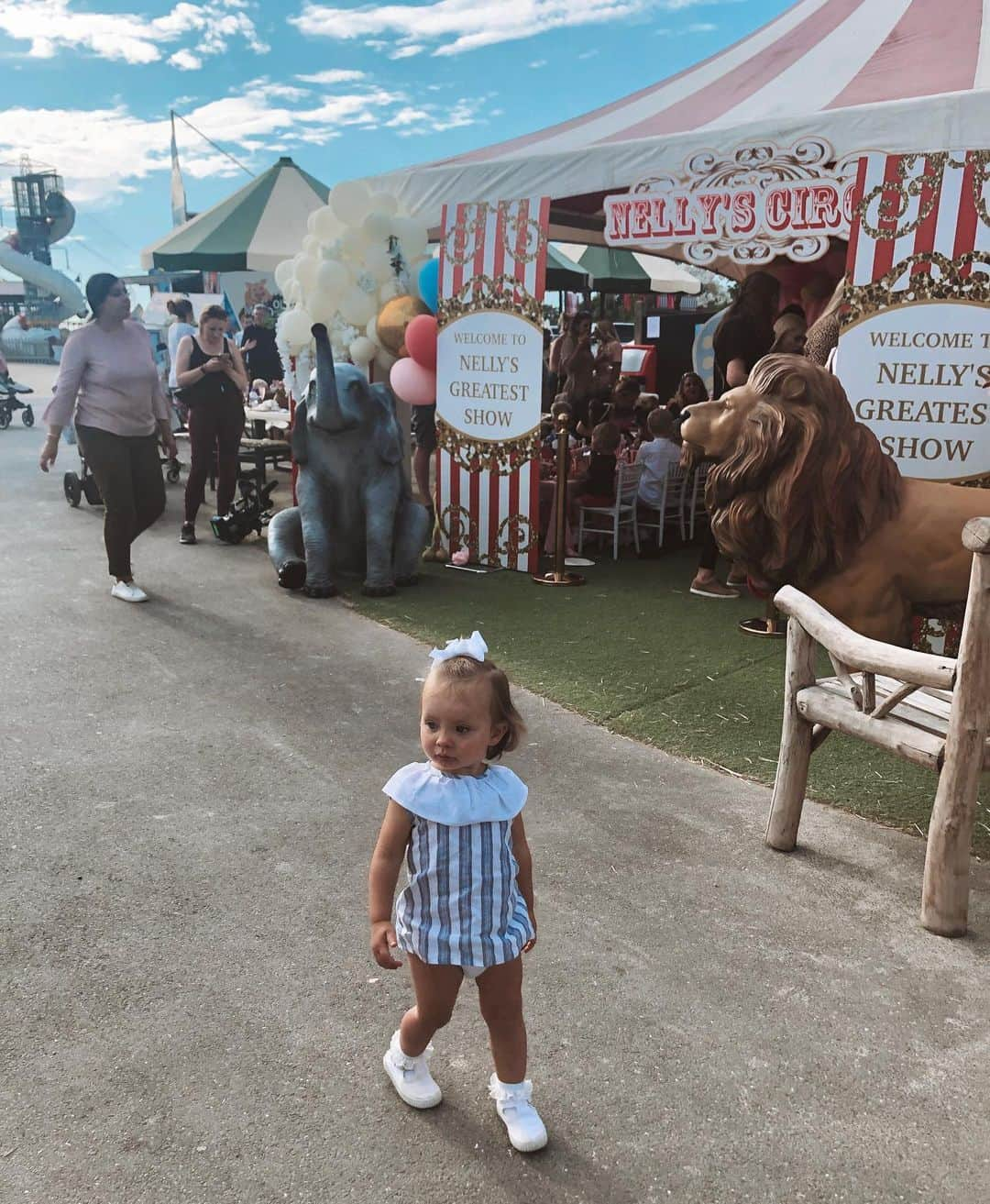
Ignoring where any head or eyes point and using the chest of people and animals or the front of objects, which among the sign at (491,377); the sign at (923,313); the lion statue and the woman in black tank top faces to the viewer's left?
the lion statue

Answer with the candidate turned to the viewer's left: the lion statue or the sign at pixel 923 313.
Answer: the lion statue

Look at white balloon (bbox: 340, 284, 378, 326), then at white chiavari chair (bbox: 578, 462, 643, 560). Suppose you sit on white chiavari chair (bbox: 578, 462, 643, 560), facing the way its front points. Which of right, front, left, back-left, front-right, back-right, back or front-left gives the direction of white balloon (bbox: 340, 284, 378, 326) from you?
front-left

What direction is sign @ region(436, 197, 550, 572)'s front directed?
toward the camera

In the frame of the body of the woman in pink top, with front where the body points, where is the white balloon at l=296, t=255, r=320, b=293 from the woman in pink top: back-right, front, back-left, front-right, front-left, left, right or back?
left

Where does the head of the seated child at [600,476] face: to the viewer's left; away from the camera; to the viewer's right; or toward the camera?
away from the camera

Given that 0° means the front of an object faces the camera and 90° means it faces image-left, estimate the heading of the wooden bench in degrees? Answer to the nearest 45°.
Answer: approximately 135°

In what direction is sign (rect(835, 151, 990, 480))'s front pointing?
toward the camera

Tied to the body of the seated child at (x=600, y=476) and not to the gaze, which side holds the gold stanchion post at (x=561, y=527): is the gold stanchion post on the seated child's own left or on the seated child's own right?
on the seated child's own left

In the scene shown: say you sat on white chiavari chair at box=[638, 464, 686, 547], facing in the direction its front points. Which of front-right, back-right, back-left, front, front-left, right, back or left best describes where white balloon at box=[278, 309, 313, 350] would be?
front-left

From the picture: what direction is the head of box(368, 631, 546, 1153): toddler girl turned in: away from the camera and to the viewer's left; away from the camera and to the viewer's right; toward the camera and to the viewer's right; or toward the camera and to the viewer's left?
toward the camera and to the viewer's left

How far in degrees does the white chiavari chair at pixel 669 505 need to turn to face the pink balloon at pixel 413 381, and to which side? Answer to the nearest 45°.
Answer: approximately 45° to its left

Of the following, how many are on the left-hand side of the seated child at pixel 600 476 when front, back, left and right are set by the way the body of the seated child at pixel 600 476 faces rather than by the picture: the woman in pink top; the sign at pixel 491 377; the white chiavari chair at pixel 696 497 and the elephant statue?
3

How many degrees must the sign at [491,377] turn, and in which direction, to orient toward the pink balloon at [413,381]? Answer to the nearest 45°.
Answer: approximately 135° to its right

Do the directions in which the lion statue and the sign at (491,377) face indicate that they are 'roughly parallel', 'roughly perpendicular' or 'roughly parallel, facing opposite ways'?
roughly perpendicular
